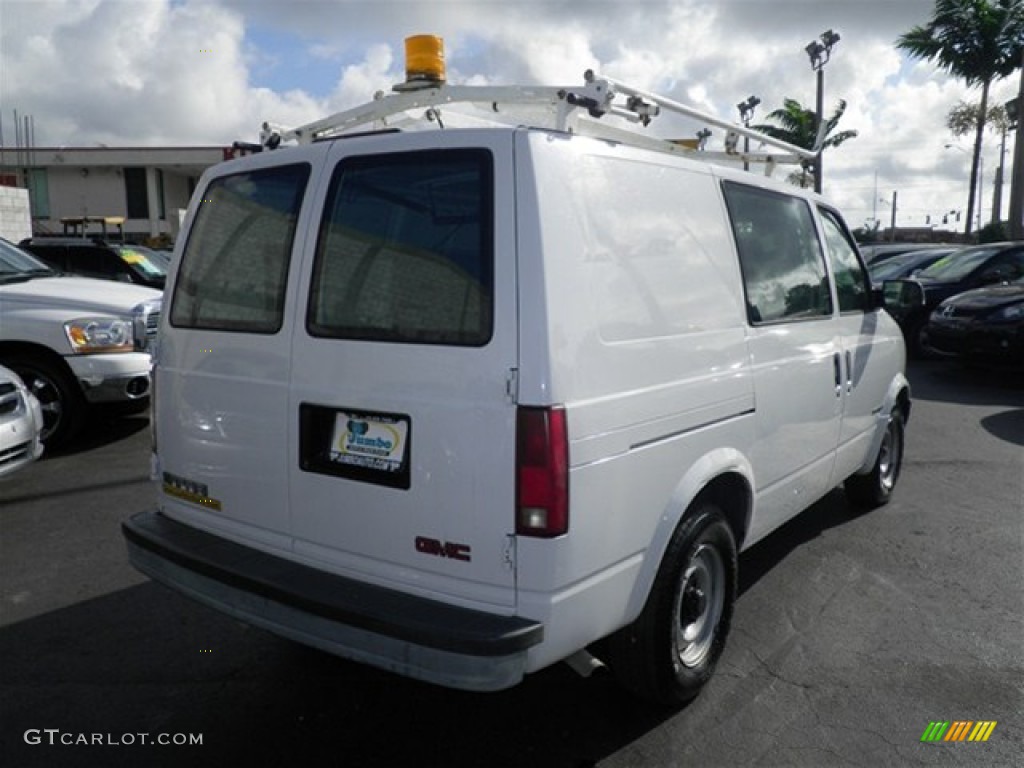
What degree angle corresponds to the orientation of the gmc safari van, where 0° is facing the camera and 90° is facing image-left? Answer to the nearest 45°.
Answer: approximately 225°

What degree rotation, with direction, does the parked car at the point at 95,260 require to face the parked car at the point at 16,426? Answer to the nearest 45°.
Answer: approximately 45° to its right

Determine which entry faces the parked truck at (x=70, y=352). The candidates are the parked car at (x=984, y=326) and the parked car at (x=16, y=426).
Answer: the parked car at (x=984, y=326)

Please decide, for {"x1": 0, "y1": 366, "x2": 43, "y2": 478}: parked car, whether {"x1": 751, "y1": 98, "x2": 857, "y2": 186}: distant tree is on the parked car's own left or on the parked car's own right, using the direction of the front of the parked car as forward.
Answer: on the parked car's own left

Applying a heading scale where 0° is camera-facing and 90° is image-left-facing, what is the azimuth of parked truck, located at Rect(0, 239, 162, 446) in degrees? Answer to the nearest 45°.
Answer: approximately 315°

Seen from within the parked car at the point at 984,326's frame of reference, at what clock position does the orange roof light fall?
The orange roof light is roughly at 11 o'clock from the parked car.

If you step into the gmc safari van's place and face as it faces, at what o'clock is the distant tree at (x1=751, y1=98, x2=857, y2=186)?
The distant tree is roughly at 11 o'clock from the gmc safari van.

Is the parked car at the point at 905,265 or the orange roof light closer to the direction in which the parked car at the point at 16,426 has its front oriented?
the orange roof light

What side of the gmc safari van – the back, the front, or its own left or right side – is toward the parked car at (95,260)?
left

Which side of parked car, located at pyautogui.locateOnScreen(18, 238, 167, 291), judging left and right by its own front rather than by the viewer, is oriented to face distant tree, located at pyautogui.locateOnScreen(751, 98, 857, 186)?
left

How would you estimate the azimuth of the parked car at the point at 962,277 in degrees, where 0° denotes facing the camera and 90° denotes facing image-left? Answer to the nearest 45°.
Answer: approximately 45°
